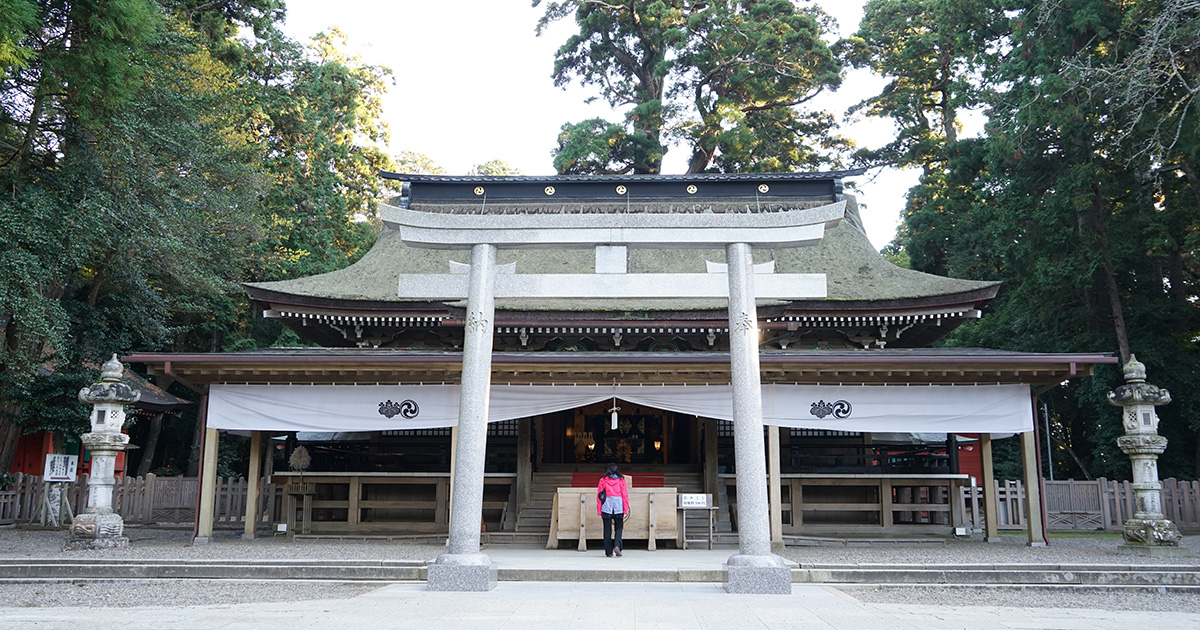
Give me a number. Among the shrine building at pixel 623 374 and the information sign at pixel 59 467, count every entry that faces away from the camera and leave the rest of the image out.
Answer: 0

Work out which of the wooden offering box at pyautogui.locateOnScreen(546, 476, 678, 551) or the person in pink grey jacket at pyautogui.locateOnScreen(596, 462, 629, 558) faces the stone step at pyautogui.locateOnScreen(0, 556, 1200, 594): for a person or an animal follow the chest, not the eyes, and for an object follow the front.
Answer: the wooden offering box

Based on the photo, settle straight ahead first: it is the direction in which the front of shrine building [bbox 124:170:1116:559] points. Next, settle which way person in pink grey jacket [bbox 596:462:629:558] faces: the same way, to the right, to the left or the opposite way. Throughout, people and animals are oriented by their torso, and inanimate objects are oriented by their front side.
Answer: the opposite way

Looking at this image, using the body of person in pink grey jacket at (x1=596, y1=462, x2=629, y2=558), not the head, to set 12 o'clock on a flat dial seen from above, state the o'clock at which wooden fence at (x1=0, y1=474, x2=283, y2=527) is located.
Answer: The wooden fence is roughly at 10 o'clock from the person in pink grey jacket.

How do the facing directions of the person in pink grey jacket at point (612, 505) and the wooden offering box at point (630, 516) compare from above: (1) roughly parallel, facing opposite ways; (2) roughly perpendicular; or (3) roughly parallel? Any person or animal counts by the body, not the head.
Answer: roughly parallel, facing opposite ways

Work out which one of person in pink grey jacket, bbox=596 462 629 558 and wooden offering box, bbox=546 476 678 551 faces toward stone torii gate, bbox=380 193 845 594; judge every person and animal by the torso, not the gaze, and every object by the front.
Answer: the wooden offering box

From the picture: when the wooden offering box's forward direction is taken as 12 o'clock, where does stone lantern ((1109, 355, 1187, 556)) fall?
The stone lantern is roughly at 9 o'clock from the wooden offering box.

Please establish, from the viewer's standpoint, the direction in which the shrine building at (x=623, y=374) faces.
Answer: facing the viewer

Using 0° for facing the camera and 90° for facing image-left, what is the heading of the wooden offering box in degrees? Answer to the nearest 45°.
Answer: approximately 0°

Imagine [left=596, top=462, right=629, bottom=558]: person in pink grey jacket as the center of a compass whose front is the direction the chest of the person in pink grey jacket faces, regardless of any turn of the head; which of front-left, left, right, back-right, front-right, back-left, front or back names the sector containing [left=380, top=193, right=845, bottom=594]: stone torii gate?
back

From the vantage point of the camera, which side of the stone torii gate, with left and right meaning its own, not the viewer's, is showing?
front

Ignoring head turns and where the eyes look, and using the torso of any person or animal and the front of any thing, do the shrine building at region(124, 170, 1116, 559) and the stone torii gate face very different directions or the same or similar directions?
same or similar directions

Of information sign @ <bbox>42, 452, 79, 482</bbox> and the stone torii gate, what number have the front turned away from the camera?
0

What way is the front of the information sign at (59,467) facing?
toward the camera

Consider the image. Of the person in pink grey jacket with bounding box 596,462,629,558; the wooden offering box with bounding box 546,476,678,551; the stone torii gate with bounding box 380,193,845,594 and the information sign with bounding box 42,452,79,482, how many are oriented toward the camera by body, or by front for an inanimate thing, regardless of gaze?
3

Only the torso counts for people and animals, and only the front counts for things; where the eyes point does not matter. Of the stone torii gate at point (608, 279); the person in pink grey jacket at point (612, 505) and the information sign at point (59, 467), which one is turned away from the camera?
the person in pink grey jacket
